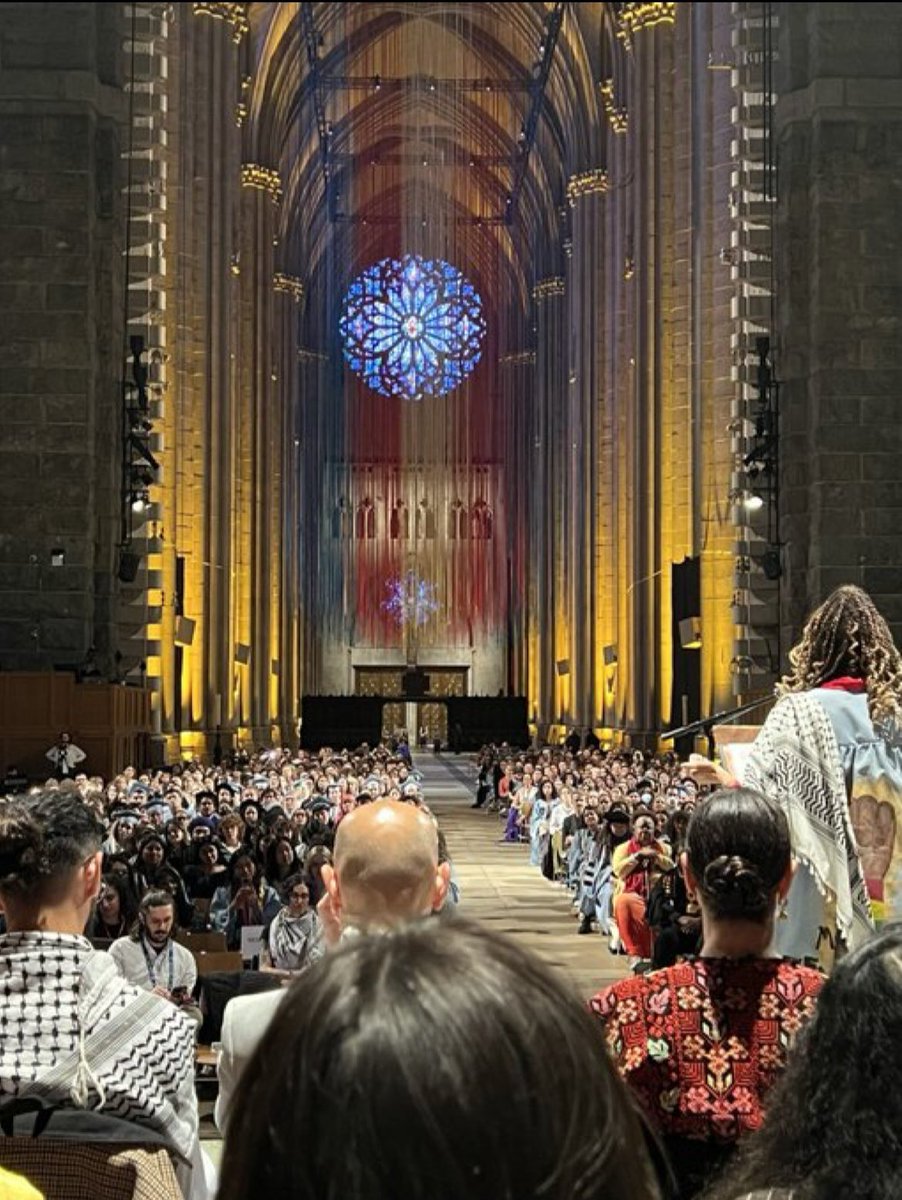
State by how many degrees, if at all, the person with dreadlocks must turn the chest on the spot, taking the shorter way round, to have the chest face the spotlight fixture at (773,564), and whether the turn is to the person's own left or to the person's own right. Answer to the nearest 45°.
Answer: approximately 45° to the person's own right

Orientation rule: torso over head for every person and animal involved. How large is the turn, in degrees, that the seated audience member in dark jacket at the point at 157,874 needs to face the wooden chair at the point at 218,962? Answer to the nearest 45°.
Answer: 0° — they already face it

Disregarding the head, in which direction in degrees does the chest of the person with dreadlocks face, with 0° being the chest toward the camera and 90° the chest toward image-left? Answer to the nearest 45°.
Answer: approximately 135°

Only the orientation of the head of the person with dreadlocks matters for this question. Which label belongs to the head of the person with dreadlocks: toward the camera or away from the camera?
away from the camera

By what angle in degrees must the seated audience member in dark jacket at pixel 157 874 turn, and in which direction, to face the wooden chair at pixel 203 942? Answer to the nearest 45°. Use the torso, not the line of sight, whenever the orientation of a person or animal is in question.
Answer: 0° — they already face it

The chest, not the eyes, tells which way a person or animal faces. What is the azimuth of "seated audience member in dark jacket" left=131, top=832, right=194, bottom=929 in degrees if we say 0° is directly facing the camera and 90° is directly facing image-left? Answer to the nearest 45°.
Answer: approximately 0°

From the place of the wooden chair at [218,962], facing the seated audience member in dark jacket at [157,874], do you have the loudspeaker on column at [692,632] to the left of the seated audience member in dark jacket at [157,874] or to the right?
right

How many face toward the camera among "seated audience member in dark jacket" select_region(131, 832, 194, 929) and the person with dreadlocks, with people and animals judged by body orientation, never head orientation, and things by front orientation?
1

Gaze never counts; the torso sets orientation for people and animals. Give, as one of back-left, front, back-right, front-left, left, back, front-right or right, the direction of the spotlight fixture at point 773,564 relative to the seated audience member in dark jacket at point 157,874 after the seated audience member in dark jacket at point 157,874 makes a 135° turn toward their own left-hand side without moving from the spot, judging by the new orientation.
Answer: front

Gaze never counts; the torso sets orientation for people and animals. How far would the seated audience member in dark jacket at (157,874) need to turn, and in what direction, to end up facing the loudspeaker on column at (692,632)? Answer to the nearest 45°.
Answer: approximately 135° to their left
